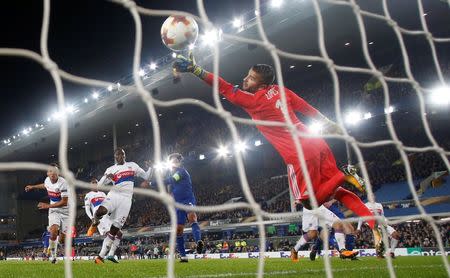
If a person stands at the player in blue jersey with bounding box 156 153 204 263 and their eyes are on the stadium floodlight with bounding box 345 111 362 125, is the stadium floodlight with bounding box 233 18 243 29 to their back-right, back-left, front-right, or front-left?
front-left

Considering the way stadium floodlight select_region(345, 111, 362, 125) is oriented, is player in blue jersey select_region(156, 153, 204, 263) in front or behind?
in front

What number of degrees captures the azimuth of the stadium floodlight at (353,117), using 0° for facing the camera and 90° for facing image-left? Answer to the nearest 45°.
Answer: approximately 0°

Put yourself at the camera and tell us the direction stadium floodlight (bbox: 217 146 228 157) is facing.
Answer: facing the viewer

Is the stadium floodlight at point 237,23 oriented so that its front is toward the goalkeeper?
yes

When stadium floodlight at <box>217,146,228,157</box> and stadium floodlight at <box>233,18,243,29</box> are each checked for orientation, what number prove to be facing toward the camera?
2

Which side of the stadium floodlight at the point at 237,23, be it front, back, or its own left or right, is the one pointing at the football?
front

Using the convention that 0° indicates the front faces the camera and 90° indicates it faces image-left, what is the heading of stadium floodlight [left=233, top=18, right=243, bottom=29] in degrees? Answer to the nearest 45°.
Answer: approximately 0°

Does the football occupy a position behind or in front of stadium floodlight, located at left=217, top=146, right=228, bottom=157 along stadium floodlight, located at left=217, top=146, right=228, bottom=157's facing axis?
in front

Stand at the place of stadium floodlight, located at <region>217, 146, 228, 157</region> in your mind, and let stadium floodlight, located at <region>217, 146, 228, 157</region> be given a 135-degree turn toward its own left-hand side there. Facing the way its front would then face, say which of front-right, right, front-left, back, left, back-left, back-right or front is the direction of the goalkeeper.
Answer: back-right

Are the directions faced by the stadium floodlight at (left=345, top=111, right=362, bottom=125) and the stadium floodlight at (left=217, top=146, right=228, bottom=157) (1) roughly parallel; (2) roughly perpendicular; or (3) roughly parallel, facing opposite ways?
roughly parallel

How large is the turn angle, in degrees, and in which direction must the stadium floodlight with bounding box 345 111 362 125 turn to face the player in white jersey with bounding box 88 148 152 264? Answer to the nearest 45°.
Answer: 0° — it already faces them

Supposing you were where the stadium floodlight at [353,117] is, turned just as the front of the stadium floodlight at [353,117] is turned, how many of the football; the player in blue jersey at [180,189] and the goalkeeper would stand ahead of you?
3

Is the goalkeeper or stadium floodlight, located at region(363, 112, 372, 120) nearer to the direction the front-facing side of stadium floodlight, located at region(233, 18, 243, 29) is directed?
the goalkeeper

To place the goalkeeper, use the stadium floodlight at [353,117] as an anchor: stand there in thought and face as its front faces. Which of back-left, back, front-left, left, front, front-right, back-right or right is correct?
front

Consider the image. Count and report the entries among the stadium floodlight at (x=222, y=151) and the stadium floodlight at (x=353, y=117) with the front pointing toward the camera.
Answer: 2

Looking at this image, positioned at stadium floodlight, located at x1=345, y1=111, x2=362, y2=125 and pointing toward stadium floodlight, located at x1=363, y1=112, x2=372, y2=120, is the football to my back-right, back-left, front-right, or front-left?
back-right
